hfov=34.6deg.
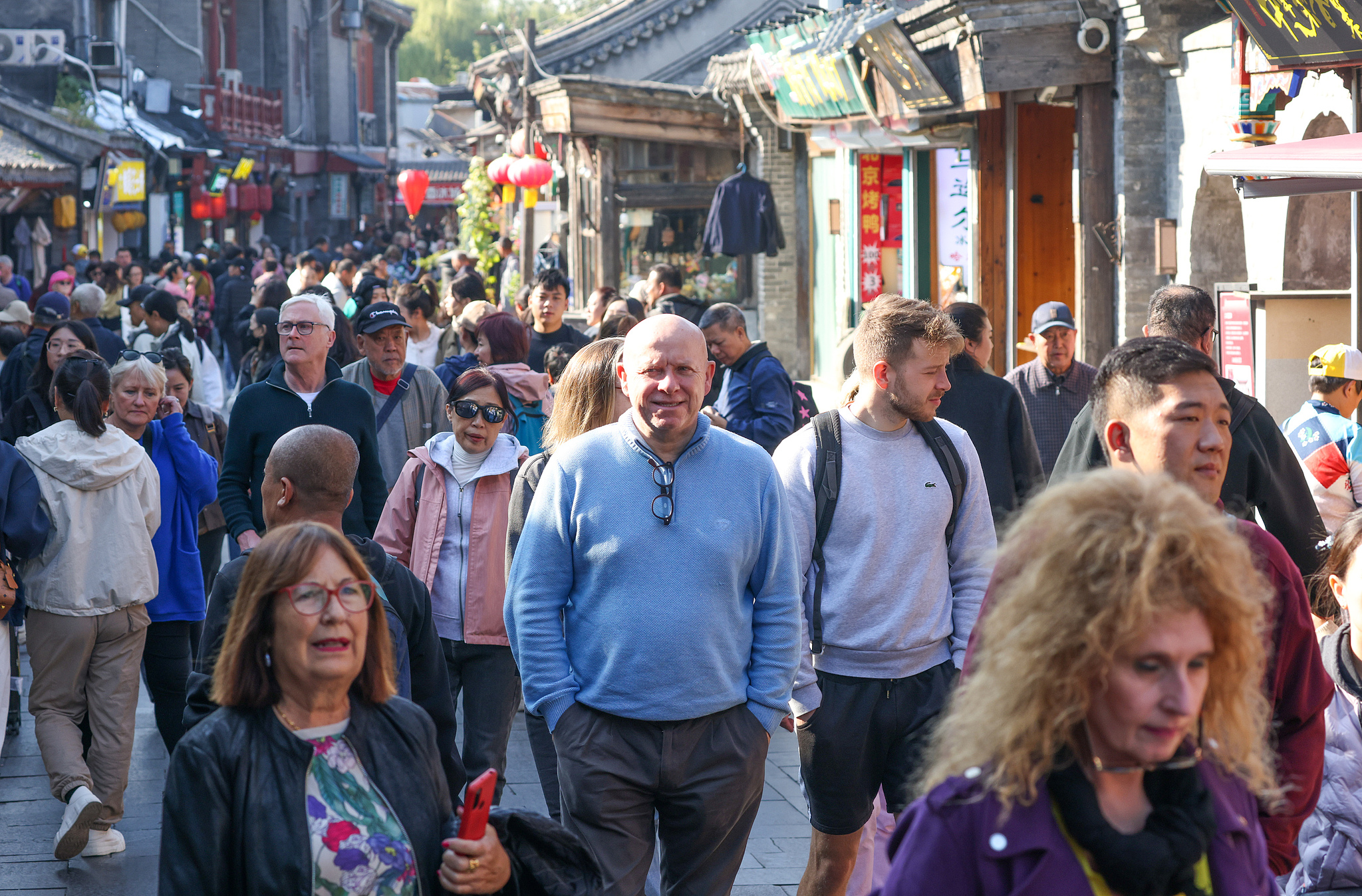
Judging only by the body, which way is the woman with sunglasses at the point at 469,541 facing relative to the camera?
toward the camera

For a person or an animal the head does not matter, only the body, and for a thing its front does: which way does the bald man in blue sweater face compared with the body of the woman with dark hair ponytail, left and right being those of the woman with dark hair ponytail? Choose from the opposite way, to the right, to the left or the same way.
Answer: the opposite way

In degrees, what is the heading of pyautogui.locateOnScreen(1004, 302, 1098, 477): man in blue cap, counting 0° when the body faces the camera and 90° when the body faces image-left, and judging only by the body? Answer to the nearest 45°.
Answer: approximately 0°

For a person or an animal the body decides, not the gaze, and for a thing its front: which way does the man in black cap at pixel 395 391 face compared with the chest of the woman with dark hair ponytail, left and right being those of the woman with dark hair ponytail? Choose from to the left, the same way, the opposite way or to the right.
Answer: the opposite way

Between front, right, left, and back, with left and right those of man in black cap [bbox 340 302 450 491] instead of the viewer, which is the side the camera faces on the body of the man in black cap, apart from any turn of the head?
front

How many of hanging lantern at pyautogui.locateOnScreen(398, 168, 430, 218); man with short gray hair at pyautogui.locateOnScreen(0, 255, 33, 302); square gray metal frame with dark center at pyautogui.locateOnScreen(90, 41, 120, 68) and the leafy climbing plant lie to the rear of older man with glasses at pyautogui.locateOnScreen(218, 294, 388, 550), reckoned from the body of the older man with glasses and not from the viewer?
4

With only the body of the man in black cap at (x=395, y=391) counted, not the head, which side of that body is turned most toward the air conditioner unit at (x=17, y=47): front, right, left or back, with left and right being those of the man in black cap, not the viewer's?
back

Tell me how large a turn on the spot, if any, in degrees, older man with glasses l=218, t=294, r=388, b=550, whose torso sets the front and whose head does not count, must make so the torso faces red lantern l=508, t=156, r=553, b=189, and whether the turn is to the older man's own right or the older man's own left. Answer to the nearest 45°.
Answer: approximately 180°

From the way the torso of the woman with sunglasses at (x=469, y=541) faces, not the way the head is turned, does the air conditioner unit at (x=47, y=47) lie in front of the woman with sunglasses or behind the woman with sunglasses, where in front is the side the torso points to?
behind

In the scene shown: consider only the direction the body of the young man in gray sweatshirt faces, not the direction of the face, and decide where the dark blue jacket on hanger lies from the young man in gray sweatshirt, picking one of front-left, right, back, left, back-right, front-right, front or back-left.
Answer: back

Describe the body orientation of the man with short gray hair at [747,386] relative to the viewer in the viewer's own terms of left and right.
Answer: facing the viewer and to the left of the viewer

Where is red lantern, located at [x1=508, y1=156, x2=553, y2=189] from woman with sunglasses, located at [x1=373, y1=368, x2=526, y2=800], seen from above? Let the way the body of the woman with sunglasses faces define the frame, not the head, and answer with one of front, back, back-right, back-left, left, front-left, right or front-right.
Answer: back

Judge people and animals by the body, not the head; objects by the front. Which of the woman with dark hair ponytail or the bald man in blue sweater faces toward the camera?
the bald man in blue sweater

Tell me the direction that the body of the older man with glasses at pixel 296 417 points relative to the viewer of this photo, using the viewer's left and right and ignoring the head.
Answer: facing the viewer

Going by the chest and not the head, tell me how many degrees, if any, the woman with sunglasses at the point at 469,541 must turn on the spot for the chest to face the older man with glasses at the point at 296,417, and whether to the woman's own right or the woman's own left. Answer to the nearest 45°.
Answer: approximately 135° to the woman's own right

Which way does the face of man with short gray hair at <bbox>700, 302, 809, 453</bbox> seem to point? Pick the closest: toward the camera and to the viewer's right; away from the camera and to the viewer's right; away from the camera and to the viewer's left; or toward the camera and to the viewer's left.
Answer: toward the camera and to the viewer's left

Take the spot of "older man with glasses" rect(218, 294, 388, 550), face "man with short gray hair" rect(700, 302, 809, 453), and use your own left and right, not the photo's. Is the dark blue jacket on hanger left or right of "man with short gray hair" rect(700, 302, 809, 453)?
left
